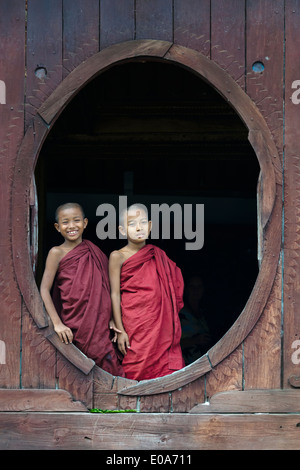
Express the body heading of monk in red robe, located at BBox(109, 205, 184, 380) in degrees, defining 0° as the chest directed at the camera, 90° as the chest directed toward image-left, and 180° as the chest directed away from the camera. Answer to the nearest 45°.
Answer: approximately 0°

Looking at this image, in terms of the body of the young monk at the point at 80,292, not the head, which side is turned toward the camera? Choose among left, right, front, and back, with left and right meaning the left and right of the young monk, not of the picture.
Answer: front

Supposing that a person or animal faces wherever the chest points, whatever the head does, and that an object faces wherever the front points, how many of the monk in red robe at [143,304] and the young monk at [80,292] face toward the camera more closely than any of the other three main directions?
2
